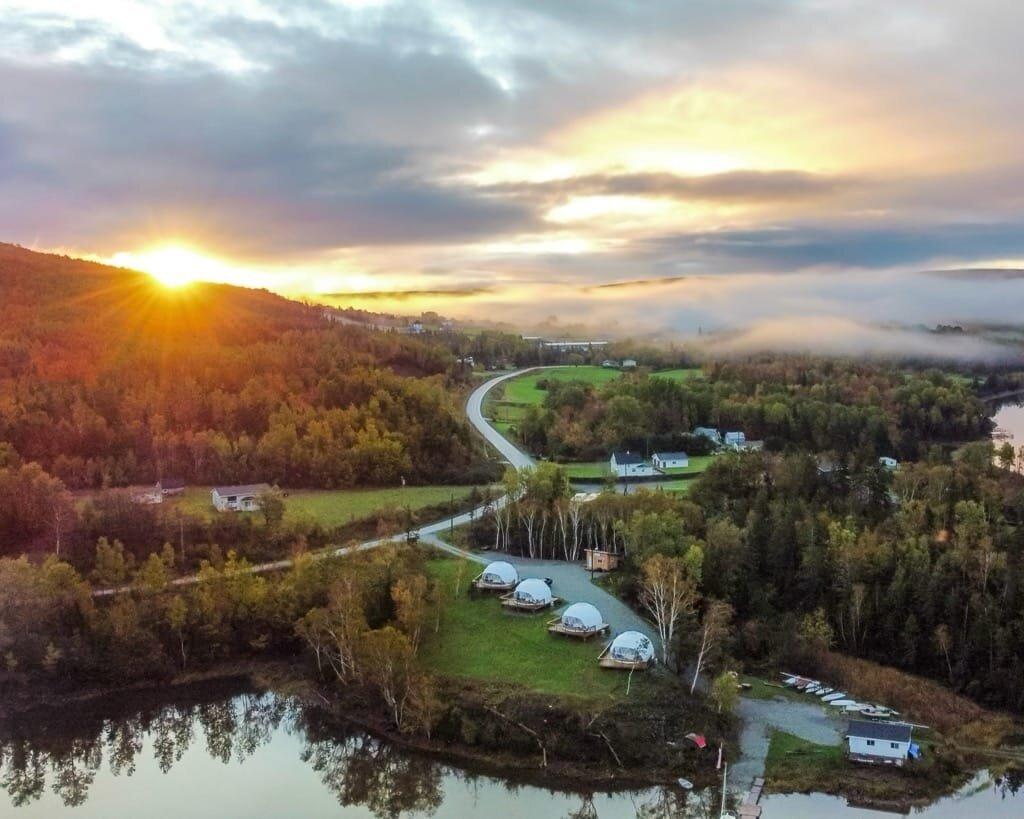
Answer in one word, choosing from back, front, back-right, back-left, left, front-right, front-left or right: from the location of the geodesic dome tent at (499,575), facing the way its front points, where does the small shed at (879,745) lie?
left

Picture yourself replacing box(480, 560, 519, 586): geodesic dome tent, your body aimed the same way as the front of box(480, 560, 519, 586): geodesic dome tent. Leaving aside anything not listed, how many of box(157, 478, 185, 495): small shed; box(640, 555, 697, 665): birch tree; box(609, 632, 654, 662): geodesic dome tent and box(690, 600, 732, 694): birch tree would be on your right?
1

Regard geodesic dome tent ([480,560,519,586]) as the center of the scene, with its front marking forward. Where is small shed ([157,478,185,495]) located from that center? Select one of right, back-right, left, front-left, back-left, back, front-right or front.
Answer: right

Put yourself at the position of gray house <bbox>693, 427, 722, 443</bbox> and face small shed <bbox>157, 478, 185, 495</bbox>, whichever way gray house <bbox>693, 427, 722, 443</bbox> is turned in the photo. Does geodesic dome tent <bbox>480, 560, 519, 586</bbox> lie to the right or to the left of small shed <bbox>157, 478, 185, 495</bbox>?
left

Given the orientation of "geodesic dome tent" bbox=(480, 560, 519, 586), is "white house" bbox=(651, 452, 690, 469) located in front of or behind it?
behind

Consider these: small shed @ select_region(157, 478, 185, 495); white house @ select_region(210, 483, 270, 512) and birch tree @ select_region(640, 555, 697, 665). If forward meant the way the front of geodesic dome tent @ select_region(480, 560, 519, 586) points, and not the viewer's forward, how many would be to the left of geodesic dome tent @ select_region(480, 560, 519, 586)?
1

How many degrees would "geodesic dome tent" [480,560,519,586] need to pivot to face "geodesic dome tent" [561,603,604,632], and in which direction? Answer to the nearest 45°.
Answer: approximately 90° to its left

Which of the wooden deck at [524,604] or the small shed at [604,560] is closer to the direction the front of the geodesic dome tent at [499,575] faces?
the wooden deck

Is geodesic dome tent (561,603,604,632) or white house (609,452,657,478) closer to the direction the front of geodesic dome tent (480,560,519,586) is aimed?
the geodesic dome tent

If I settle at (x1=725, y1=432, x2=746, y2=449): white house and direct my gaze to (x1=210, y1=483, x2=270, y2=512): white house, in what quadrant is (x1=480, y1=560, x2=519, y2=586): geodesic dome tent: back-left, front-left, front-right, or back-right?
front-left

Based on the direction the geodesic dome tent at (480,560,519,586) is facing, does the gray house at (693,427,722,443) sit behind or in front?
behind

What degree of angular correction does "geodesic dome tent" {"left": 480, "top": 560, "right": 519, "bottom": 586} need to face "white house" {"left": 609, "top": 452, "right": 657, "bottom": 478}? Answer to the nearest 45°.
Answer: approximately 135° to its right

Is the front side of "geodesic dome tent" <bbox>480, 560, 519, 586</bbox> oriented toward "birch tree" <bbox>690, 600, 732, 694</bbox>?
no

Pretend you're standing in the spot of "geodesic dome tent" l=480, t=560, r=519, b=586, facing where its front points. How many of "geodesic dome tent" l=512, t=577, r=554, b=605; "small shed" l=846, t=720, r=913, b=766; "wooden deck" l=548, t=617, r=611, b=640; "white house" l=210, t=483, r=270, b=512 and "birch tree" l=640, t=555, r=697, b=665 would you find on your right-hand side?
1

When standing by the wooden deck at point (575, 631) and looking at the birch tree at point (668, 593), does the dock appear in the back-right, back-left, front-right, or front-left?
front-right

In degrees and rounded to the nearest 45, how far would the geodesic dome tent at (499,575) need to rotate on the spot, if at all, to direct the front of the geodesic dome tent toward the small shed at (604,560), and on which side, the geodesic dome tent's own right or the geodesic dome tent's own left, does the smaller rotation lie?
approximately 180°

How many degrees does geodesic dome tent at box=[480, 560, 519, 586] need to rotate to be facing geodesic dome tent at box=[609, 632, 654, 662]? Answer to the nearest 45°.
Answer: approximately 90° to its left

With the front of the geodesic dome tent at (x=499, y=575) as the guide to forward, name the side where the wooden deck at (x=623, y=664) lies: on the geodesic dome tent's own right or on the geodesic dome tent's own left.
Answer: on the geodesic dome tent's own left

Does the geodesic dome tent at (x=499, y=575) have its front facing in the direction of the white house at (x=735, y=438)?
no
